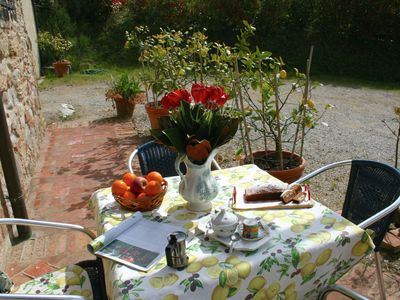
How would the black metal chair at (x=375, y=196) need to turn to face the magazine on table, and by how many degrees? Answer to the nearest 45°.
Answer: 0° — it already faces it

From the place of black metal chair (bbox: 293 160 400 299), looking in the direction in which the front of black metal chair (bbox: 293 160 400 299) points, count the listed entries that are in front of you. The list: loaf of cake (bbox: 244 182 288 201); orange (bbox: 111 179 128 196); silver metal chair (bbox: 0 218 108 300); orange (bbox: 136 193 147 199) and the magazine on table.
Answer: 5

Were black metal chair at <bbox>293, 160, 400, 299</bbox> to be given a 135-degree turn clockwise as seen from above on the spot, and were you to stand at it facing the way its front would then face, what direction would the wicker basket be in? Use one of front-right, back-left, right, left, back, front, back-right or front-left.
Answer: back-left

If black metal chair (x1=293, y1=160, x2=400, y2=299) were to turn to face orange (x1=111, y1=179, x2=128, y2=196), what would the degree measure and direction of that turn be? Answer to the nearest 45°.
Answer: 0° — it already faces it

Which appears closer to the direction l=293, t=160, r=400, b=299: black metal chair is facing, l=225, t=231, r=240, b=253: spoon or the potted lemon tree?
the spoon

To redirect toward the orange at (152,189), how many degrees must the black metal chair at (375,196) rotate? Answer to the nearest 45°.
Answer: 0° — it already faces it

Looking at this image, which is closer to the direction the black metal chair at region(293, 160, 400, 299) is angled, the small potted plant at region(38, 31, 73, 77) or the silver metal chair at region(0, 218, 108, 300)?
the silver metal chair

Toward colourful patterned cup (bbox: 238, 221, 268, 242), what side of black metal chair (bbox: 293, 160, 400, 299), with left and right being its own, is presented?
front

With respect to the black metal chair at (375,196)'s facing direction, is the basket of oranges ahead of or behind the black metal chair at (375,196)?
ahead

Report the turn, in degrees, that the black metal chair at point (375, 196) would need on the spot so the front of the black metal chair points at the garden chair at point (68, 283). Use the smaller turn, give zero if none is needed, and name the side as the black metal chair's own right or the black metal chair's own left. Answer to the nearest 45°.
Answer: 0° — it already faces it

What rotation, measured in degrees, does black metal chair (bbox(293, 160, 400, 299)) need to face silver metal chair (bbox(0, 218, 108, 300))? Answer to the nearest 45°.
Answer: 0° — it already faces it

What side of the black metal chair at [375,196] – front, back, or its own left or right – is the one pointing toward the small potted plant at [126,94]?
right

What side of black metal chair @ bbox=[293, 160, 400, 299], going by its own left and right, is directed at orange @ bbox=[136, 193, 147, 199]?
front
